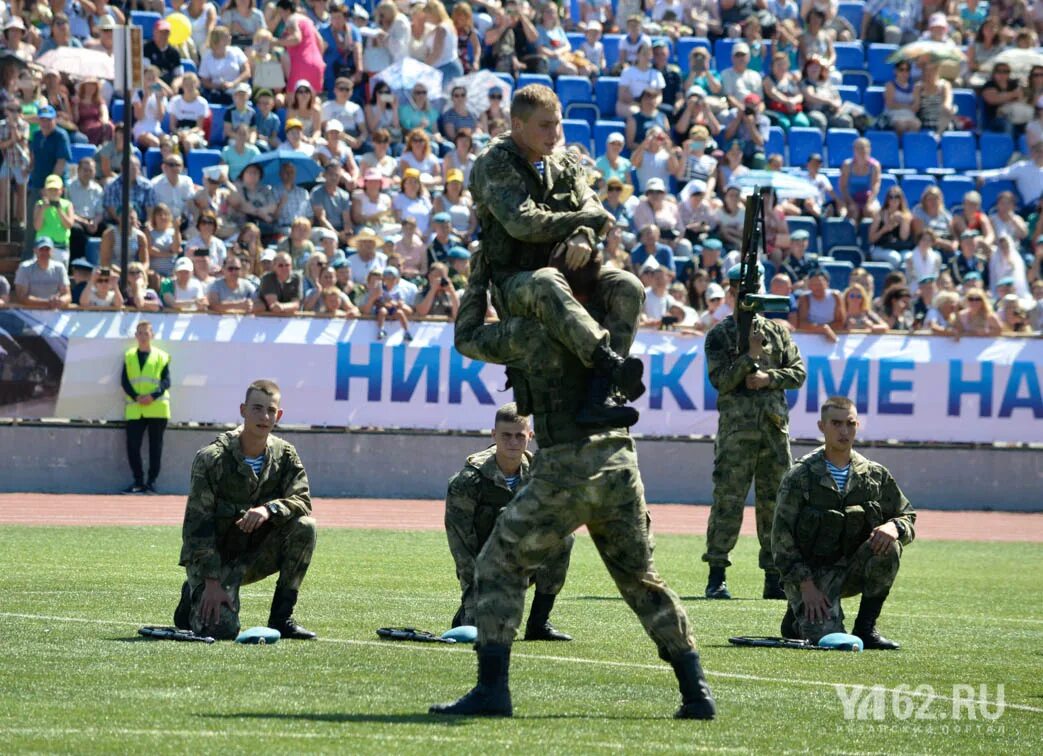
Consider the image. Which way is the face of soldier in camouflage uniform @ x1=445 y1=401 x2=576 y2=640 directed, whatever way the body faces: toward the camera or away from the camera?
toward the camera

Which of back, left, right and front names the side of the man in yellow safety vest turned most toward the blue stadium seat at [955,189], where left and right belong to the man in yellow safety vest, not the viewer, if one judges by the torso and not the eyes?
left

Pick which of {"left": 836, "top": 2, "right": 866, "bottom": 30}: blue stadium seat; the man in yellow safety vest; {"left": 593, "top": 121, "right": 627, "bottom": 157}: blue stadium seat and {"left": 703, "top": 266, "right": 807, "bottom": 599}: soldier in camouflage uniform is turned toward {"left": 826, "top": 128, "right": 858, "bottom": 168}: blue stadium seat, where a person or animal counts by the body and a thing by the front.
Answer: {"left": 836, "top": 2, "right": 866, "bottom": 30}: blue stadium seat

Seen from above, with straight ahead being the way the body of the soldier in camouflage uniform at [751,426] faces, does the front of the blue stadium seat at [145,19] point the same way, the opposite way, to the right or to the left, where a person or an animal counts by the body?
the same way

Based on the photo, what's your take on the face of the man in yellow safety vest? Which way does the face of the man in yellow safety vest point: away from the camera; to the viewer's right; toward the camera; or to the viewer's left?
toward the camera

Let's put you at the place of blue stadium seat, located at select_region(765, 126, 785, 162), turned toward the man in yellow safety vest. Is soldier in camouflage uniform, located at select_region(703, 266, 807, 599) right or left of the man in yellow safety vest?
left

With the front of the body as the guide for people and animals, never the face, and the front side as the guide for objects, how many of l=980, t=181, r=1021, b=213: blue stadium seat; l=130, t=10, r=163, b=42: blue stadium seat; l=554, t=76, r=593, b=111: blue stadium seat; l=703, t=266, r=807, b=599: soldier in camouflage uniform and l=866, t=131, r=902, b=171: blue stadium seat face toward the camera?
5

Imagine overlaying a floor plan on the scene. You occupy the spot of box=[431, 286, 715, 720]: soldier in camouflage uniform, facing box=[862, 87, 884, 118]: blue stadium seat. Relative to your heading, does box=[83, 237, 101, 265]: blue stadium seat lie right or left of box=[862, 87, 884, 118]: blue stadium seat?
left

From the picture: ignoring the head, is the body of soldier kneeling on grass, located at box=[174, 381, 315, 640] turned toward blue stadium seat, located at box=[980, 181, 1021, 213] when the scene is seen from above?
no

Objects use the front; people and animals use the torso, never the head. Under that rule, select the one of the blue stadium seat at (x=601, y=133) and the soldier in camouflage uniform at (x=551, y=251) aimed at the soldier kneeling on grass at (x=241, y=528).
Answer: the blue stadium seat

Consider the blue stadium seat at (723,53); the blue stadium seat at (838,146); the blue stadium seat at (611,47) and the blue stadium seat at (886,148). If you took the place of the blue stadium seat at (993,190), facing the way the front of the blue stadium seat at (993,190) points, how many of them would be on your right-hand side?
4

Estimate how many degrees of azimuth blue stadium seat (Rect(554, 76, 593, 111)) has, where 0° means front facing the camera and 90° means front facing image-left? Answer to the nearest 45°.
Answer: approximately 0°

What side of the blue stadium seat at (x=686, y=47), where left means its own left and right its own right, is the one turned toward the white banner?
front

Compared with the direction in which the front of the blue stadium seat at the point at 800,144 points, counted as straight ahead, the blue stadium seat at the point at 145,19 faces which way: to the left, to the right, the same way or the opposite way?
the same way

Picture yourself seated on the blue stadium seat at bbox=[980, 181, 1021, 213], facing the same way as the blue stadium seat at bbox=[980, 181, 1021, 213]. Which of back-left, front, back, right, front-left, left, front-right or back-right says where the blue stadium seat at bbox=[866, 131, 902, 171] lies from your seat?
right

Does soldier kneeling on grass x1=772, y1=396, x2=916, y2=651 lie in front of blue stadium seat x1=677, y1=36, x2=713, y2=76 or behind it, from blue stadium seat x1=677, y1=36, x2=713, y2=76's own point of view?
in front

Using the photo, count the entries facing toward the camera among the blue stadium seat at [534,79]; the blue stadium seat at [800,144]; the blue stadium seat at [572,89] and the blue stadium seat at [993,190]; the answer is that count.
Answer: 4

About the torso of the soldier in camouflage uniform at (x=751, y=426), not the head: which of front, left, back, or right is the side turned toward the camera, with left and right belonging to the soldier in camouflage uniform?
front

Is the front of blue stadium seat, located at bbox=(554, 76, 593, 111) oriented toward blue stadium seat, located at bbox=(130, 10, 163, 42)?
no

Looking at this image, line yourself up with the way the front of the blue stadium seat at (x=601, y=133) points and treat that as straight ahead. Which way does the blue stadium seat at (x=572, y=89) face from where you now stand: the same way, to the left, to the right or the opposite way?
the same way

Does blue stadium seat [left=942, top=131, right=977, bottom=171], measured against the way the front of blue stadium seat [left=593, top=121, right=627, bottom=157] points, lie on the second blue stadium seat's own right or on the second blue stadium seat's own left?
on the second blue stadium seat's own left

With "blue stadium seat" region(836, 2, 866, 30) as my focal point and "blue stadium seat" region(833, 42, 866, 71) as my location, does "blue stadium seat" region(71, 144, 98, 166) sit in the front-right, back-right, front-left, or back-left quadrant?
back-left

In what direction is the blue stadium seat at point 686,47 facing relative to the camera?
toward the camera

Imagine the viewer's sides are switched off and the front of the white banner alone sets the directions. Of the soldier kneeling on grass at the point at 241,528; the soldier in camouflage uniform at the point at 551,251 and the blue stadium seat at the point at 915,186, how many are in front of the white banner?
2

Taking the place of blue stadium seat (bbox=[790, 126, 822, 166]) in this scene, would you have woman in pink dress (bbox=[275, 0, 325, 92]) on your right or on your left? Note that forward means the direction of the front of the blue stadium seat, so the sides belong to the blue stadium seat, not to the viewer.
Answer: on your right
